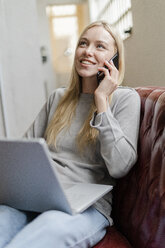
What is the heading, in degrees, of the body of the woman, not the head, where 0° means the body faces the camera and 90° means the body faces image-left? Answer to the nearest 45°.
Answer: approximately 45°
